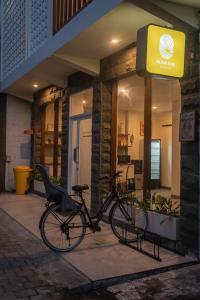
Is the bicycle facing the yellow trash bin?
no

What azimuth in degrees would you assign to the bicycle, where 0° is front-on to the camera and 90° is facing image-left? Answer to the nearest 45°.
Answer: approximately 225°

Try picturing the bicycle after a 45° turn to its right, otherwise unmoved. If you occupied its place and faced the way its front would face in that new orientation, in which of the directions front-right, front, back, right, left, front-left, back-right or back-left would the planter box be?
front
